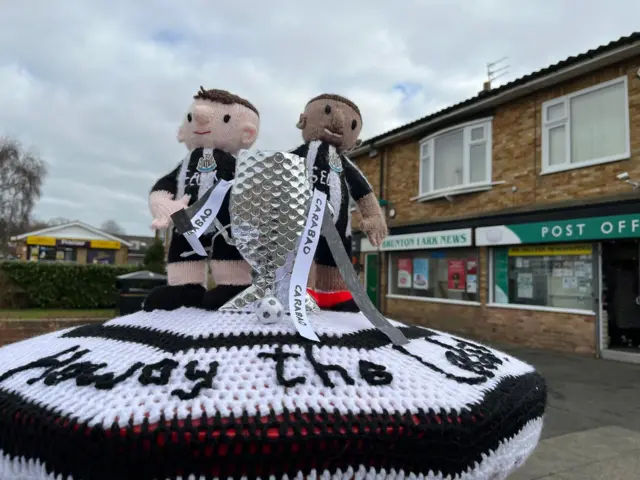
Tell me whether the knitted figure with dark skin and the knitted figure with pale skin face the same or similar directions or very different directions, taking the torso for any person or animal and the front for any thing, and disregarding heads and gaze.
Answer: same or similar directions

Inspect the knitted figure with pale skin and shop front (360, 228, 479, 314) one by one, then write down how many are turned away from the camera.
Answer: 0

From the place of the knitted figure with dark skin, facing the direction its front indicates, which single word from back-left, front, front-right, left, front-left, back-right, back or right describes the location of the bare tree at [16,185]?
back-right

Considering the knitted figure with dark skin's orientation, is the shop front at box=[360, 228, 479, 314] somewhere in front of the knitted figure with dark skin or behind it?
behind

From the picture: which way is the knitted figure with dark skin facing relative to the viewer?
toward the camera

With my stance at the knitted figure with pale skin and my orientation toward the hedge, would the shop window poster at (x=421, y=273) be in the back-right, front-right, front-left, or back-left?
front-right

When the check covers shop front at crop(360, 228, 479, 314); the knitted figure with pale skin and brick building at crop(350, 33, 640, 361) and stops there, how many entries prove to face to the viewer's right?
0

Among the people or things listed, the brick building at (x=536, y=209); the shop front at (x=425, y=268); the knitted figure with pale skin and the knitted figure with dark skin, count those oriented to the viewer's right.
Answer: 0

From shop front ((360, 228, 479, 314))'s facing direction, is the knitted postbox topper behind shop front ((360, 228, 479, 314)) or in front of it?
in front

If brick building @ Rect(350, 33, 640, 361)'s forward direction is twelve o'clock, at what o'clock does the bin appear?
The bin is roughly at 12 o'clock from the brick building.

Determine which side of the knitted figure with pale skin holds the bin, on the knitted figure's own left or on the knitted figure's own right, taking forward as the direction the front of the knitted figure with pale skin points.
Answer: on the knitted figure's own right

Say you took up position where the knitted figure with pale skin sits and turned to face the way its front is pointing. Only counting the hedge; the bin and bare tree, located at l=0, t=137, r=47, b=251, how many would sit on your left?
0

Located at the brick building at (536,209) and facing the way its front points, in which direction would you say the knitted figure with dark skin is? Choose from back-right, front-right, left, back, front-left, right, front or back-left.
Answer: front-left

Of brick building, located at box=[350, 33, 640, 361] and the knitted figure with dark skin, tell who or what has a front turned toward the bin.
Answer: the brick building

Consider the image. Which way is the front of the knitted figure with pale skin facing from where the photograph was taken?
facing the viewer and to the left of the viewer

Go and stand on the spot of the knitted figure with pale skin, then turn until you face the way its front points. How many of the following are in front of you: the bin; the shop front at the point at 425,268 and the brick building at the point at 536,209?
0

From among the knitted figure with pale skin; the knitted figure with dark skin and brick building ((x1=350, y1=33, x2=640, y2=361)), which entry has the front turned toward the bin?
the brick building
